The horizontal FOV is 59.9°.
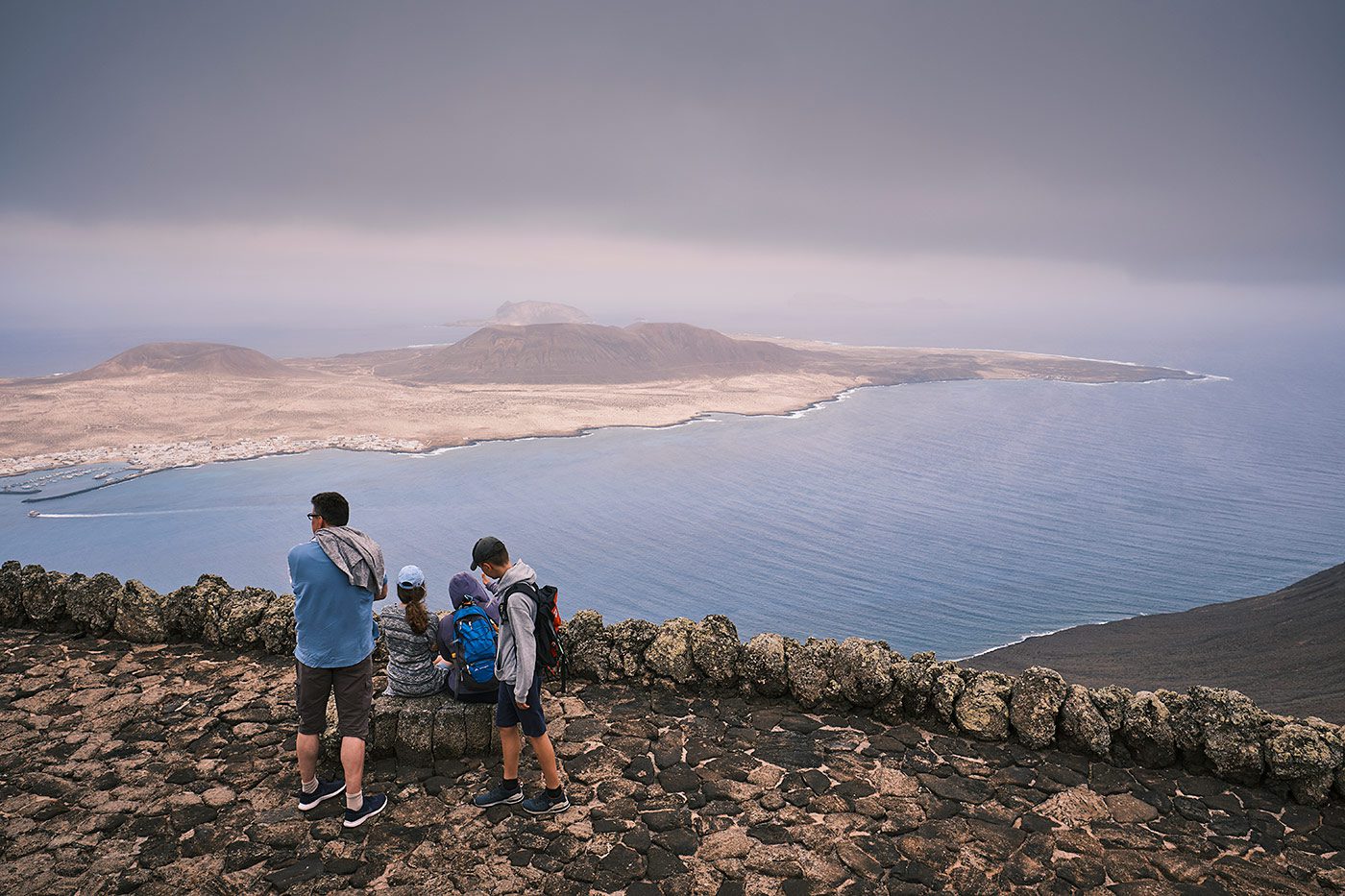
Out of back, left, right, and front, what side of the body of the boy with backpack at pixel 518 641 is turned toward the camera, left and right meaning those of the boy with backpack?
left

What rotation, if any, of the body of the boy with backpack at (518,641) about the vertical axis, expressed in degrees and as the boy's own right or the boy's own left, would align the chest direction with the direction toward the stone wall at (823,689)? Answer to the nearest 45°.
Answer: approximately 135° to the boy's own right

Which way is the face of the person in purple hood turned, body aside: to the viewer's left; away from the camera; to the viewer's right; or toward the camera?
away from the camera

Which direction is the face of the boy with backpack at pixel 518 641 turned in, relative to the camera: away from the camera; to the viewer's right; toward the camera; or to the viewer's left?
to the viewer's left
